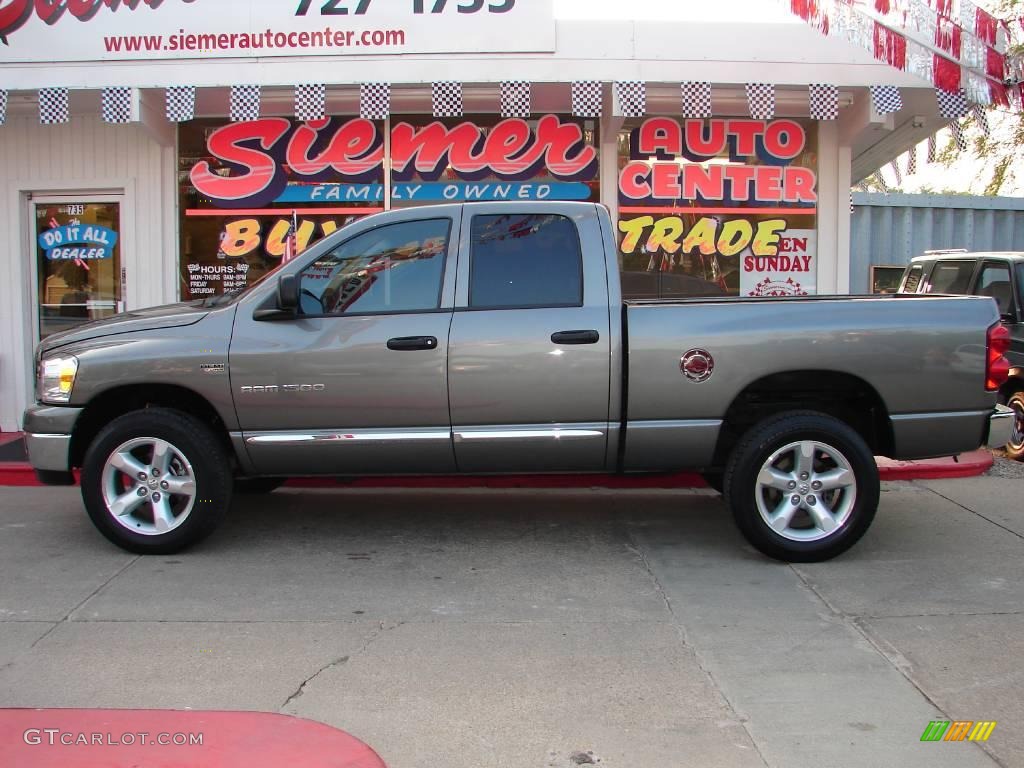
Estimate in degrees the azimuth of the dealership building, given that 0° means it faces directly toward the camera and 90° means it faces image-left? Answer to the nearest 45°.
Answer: approximately 0°

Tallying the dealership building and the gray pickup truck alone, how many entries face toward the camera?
1

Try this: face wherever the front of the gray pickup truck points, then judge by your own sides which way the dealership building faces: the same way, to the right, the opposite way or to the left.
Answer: to the left

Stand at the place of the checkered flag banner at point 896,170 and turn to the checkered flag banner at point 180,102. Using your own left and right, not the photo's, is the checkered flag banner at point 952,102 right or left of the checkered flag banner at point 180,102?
left

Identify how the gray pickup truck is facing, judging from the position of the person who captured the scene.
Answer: facing to the left of the viewer

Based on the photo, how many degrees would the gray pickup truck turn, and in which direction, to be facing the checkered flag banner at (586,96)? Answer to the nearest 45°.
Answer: approximately 90° to its right

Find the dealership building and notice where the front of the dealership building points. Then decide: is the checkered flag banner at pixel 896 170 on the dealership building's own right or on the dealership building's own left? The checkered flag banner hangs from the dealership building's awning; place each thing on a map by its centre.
on the dealership building's own left

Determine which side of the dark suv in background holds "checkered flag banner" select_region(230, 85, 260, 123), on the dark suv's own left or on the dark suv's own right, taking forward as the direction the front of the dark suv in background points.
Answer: on the dark suv's own right

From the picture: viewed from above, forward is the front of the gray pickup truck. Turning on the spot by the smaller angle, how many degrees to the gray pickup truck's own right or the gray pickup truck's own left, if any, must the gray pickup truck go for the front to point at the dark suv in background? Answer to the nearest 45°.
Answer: approximately 135° to the gray pickup truck's own right
